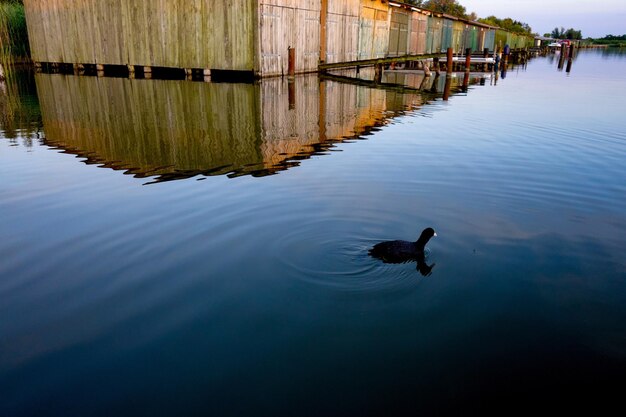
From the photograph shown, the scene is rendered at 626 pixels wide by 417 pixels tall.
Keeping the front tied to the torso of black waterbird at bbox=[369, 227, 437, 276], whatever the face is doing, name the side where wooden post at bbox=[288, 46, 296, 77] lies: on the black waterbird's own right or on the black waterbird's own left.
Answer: on the black waterbird's own left

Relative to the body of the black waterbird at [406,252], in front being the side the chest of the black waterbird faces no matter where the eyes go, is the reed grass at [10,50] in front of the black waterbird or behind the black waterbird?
behind

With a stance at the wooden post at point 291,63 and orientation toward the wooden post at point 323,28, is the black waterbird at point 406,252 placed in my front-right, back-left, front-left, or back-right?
back-right

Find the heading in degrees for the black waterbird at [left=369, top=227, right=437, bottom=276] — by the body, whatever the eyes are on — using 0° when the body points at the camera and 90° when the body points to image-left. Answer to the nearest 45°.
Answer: approximately 270°

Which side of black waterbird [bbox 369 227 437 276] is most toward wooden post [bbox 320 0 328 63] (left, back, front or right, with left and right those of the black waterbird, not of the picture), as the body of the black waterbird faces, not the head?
left

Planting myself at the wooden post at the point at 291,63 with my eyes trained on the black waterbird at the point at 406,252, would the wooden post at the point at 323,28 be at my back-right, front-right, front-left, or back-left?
back-left
